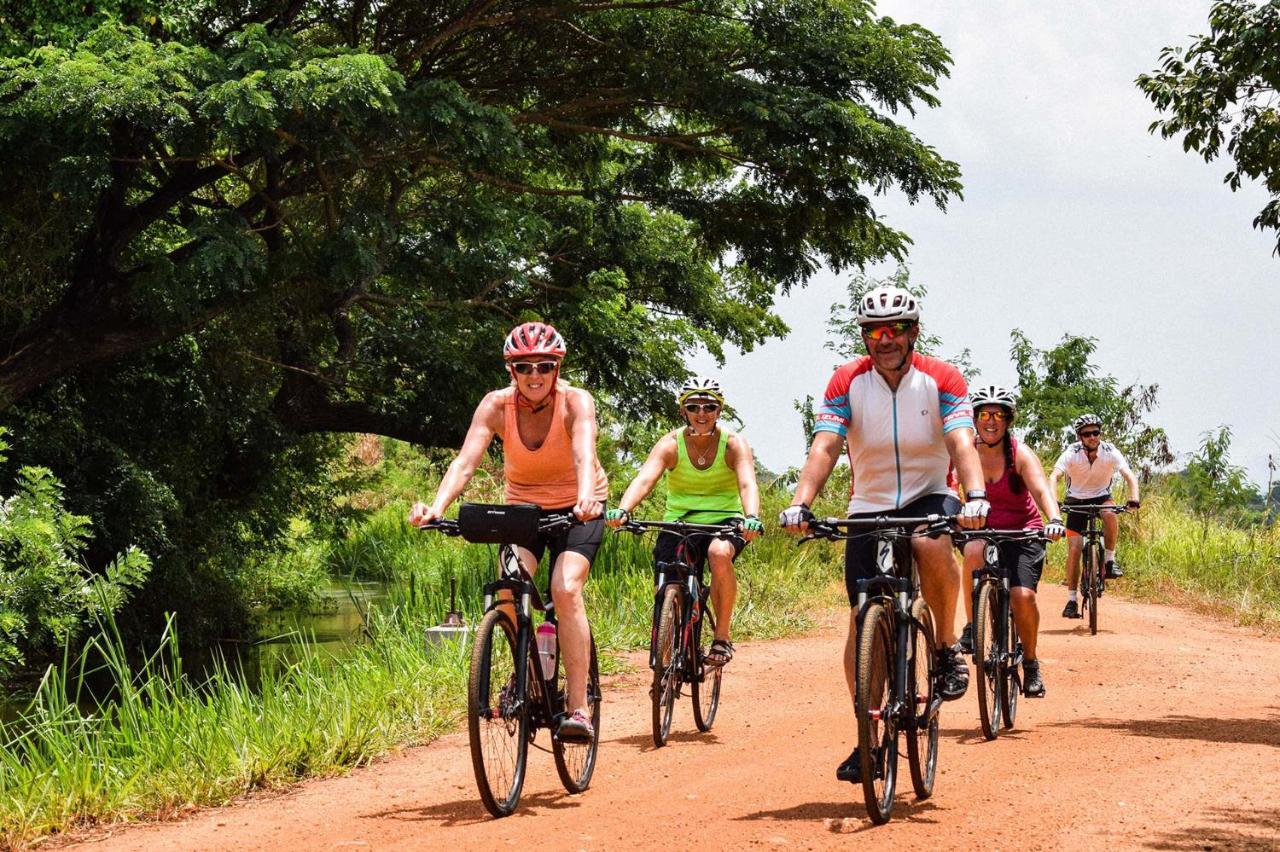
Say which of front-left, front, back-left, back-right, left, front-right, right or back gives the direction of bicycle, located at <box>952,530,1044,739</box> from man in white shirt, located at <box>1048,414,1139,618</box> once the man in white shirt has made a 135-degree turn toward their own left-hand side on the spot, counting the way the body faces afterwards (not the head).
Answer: back-right

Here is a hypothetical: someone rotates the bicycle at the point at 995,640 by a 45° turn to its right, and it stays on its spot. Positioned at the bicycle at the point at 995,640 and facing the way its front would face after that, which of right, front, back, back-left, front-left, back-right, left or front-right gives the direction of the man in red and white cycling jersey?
front-left

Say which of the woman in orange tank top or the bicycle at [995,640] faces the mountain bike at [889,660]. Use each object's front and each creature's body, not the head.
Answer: the bicycle

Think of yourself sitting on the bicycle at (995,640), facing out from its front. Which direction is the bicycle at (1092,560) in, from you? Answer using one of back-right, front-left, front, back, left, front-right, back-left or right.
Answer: back

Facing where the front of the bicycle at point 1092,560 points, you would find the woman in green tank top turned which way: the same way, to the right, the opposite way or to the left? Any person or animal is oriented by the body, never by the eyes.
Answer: the same way

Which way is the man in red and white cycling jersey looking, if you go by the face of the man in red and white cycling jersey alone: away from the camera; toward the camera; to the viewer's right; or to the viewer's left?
toward the camera

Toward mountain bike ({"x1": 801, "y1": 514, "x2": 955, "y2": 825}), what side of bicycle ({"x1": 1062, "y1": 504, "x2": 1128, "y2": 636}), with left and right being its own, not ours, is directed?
front

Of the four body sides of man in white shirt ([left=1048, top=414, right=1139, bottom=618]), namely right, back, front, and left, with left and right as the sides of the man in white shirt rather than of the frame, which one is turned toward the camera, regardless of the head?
front

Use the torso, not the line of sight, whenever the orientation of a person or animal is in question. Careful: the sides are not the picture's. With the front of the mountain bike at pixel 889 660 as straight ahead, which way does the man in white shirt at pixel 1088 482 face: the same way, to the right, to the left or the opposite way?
the same way

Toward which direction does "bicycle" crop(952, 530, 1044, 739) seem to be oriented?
toward the camera

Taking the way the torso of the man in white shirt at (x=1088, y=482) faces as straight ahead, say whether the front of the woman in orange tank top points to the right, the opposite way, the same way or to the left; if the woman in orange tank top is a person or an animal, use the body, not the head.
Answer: the same way

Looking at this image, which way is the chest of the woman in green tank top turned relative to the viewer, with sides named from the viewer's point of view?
facing the viewer

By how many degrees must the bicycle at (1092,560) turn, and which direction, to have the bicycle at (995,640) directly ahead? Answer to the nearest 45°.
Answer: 0° — it already faces it

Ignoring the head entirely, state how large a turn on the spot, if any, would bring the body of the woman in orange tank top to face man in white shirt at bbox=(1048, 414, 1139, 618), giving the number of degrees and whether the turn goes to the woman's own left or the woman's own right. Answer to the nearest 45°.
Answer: approximately 180°

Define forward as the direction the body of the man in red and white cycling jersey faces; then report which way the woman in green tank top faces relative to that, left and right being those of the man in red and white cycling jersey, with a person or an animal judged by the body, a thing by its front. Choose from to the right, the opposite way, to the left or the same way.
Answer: the same way

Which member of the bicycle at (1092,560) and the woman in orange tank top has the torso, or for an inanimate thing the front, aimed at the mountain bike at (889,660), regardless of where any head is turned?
the bicycle

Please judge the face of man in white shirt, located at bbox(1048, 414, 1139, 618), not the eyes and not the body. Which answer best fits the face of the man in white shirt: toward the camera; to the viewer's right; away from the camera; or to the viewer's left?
toward the camera
